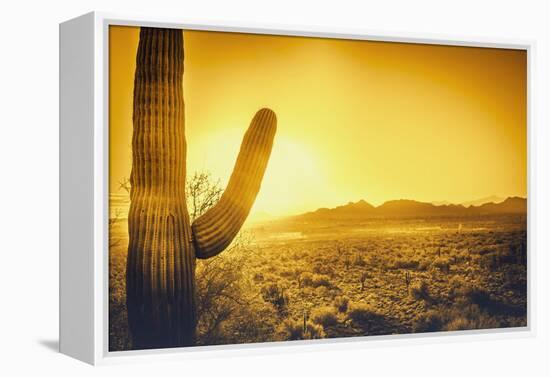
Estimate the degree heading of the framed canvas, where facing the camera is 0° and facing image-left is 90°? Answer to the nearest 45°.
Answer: approximately 315°
